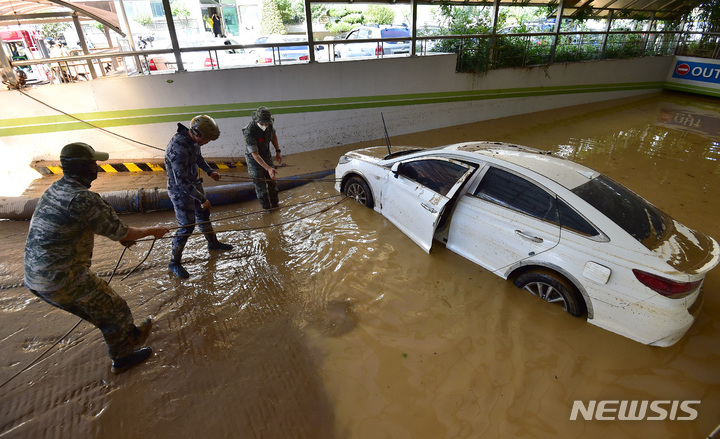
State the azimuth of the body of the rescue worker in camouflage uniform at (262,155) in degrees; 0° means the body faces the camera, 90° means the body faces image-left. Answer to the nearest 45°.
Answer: approximately 315°

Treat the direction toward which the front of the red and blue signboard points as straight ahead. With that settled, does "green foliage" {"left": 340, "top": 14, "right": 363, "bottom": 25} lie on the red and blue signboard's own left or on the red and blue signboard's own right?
on the red and blue signboard's own right

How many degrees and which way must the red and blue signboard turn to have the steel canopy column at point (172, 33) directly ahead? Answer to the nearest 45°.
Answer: approximately 45° to its right

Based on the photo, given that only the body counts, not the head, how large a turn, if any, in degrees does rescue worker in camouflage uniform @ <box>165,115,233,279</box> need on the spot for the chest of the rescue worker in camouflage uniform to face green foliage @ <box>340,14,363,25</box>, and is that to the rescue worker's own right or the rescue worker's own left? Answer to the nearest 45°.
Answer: approximately 45° to the rescue worker's own left

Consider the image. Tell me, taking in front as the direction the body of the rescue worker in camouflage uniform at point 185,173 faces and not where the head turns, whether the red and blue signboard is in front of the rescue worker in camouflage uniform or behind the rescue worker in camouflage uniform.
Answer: in front

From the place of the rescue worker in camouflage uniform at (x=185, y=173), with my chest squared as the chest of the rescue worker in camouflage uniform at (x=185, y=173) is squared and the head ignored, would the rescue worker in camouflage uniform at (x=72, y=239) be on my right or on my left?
on my right

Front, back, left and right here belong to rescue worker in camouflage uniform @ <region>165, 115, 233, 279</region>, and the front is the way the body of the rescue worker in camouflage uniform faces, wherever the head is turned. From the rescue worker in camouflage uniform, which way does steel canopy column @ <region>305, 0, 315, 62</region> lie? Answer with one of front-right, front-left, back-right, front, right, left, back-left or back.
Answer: front-left
